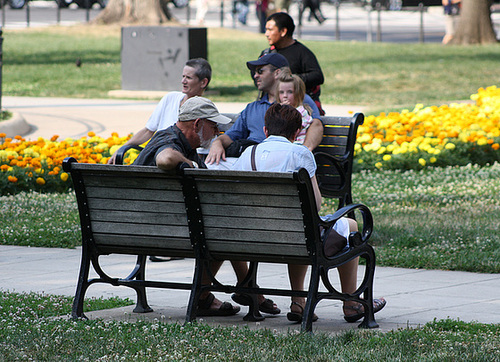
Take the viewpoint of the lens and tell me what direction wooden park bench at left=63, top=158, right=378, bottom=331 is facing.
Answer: facing away from the viewer and to the right of the viewer

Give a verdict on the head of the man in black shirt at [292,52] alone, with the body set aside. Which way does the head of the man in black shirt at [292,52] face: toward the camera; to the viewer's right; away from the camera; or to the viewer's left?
to the viewer's left

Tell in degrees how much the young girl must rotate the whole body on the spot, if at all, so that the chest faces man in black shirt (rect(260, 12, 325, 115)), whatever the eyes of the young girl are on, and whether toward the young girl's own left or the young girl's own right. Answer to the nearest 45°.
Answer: approximately 135° to the young girl's own right

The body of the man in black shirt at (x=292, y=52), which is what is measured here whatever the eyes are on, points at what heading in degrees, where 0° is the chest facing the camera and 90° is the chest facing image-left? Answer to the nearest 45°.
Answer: approximately 45°

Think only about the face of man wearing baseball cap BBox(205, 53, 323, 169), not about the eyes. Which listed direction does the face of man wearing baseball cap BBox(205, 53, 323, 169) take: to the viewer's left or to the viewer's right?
to the viewer's left

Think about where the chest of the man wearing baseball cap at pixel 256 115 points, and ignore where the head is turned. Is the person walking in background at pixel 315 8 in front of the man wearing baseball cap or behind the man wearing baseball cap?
behind

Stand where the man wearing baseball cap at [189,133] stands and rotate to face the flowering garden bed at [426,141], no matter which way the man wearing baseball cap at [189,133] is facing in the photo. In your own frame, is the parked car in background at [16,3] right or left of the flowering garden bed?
left

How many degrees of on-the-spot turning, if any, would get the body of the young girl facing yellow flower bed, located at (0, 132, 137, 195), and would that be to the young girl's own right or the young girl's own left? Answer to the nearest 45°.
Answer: approximately 90° to the young girl's own right
